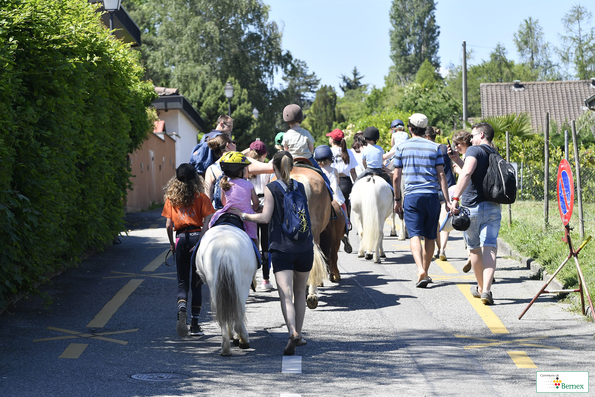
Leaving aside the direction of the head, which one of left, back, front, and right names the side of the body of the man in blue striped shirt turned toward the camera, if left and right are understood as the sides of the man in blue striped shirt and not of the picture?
back

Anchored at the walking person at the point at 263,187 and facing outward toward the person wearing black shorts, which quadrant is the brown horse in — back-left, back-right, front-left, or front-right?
front-left

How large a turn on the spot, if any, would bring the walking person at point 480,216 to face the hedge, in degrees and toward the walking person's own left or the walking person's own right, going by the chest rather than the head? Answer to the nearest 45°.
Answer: approximately 45° to the walking person's own left

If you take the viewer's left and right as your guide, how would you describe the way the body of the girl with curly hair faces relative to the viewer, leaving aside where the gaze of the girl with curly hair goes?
facing away from the viewer

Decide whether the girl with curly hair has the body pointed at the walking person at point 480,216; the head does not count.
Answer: no

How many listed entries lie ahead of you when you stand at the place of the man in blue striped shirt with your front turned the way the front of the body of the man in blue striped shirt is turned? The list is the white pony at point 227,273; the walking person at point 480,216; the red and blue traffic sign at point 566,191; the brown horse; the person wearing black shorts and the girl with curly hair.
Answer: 0

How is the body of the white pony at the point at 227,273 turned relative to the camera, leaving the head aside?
away from the camera

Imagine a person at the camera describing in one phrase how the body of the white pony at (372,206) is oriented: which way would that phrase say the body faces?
away from the camera

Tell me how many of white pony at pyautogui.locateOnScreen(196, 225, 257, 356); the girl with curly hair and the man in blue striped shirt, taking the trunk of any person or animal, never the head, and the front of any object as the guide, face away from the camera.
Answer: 3

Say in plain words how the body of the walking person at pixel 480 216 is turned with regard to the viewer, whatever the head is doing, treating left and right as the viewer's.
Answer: facing away from the viewer and to the left of the viewer

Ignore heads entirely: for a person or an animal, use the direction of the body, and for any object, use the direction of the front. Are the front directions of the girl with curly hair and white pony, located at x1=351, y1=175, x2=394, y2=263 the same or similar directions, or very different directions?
same or similar directions

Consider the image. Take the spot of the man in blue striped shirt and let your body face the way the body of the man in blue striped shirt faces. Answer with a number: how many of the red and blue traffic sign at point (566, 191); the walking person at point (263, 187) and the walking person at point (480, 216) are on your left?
1

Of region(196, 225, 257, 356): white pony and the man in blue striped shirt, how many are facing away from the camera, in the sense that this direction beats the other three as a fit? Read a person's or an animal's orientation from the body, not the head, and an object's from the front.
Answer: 2

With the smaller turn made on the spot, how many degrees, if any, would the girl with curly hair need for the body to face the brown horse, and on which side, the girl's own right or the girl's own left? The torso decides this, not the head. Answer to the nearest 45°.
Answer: approximately 45° to the girl's own right

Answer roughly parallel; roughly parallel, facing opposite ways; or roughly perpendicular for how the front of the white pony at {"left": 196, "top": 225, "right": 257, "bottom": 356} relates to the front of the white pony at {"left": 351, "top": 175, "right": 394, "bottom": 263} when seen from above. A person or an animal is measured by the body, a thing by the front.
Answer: roughly parallel

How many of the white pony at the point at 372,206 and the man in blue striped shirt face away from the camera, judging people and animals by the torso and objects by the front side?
2

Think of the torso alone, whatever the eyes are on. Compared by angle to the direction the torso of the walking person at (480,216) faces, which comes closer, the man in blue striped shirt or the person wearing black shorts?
the man in blue striped shirt

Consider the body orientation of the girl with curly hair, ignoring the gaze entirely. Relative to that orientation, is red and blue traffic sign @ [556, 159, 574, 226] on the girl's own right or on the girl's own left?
on the girl's own right

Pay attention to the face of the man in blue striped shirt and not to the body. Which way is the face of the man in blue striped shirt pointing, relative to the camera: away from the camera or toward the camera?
away from the camera
